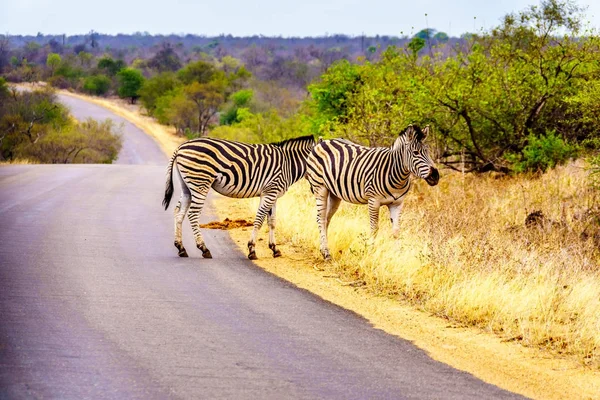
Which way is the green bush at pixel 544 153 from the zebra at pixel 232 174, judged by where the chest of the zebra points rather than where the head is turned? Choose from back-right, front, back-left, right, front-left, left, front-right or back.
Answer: front-left

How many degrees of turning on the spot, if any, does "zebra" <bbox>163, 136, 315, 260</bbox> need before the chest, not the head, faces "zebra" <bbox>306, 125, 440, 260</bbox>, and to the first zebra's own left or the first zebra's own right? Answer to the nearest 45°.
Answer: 0° — it already faces it

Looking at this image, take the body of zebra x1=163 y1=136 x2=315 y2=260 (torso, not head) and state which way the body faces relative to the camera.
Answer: to the viewer's right

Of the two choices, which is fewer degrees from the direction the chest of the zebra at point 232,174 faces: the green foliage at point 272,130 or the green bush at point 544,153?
the green bush

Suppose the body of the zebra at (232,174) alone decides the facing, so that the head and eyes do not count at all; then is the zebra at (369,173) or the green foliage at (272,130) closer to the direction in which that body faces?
the zebra

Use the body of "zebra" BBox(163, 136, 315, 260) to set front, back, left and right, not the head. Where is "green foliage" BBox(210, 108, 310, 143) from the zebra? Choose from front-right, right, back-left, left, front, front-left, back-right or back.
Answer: left

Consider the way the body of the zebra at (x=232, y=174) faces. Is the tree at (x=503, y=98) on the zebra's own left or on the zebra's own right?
on the zebra's own left

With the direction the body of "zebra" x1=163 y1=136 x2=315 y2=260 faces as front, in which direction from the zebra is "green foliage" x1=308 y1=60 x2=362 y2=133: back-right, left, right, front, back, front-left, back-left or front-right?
left

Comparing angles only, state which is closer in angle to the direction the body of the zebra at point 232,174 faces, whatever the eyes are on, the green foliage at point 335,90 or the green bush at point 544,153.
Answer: the green bush
